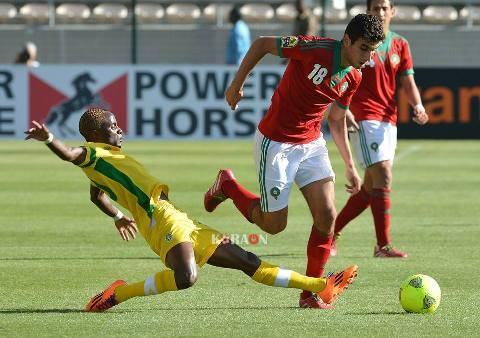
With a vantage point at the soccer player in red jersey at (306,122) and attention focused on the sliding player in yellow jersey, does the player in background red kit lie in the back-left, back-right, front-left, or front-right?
back-right

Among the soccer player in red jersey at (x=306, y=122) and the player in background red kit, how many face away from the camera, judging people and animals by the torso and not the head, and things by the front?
0

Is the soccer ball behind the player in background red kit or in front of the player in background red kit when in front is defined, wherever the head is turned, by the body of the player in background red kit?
in front

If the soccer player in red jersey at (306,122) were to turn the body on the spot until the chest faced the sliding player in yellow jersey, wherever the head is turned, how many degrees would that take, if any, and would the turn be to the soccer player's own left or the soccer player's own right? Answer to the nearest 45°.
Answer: approximately 90° to the soccer player's own right

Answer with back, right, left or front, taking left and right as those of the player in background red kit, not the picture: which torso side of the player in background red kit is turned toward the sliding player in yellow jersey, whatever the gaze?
right

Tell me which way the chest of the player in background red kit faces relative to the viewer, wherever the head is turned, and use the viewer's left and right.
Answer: facing the viewer and to the right of the viewer

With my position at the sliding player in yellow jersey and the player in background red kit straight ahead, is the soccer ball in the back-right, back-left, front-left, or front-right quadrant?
front-right
